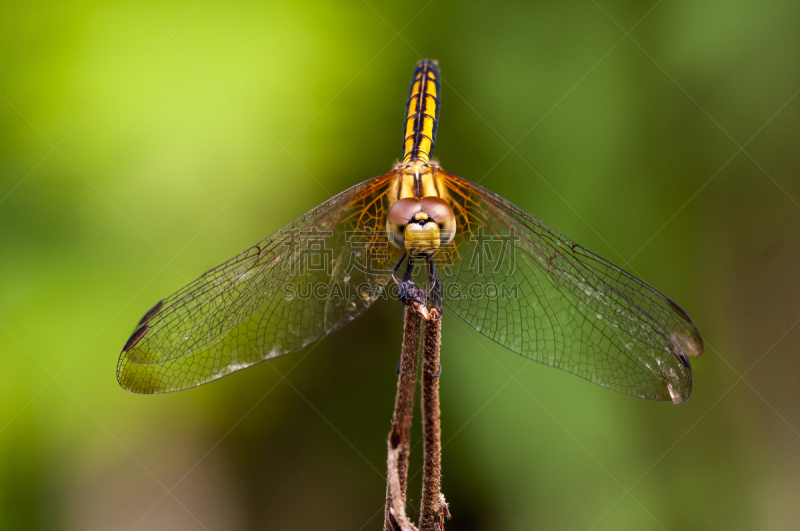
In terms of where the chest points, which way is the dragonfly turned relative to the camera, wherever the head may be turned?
toward the camera
